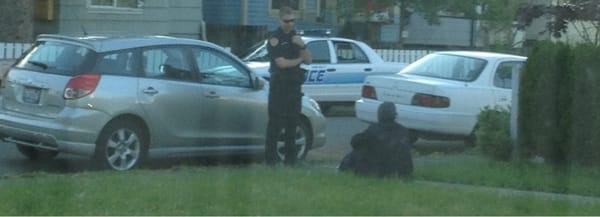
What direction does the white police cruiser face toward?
to the viewer's left

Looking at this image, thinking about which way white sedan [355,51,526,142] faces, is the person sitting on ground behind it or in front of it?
behind

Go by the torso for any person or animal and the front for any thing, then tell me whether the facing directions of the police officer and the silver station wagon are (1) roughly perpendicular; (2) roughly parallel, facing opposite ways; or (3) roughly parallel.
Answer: roughly perpendicular

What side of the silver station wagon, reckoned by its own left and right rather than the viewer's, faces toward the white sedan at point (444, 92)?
front

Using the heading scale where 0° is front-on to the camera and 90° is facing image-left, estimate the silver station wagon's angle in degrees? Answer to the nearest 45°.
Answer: approximately 225°

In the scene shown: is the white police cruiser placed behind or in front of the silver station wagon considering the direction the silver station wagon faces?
in front
